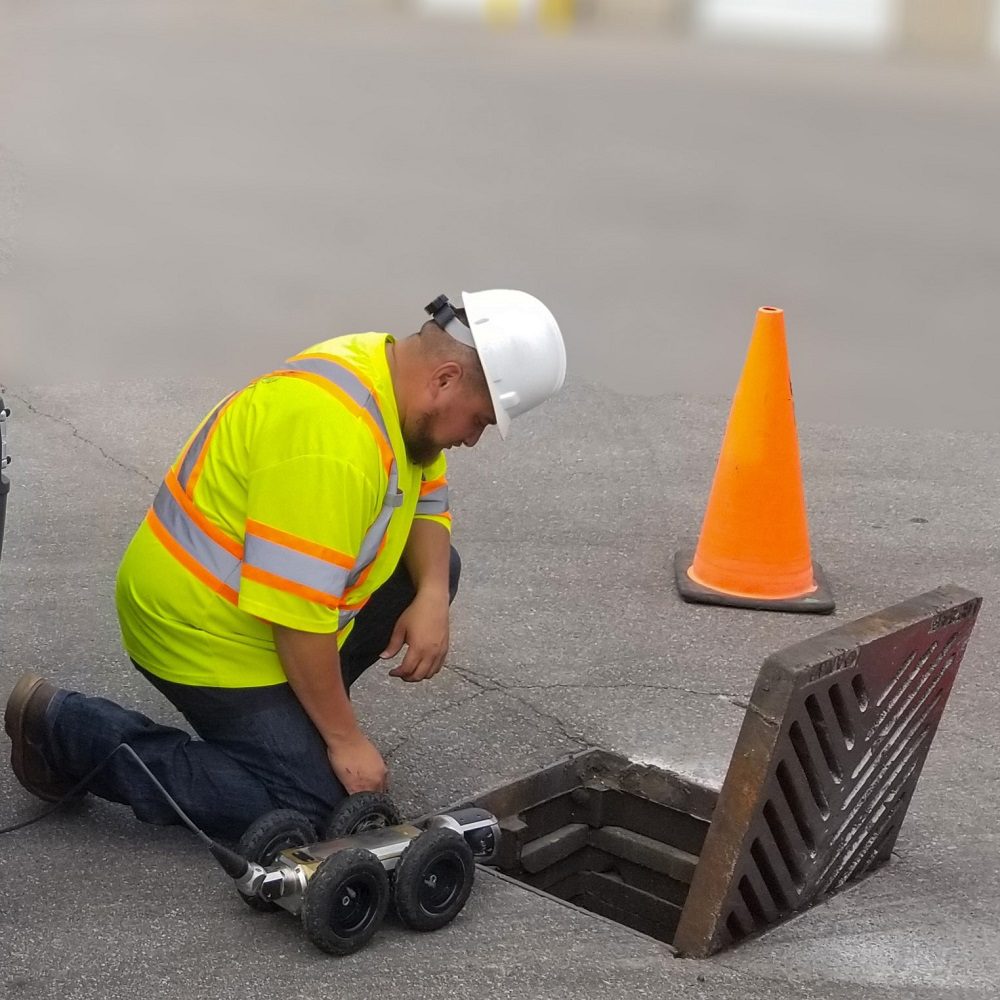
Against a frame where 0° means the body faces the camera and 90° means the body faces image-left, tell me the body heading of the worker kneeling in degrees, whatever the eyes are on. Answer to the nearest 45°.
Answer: approximately 270°

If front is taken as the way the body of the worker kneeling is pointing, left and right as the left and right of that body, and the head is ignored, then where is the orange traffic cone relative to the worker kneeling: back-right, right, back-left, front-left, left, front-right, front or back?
front-left

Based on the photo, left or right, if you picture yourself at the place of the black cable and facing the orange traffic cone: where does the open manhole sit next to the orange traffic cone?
right

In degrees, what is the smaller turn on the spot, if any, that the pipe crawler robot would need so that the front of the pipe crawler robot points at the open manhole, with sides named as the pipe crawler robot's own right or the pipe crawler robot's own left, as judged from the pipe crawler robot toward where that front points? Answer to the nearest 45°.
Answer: approximately 45° to the pipe crawler robot's own right

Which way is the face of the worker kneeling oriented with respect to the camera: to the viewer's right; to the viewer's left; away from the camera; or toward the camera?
to the viewer's right

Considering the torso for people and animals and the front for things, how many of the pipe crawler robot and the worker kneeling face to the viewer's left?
0

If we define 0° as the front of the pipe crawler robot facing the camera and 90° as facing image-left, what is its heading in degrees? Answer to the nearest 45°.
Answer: approximately 225°
